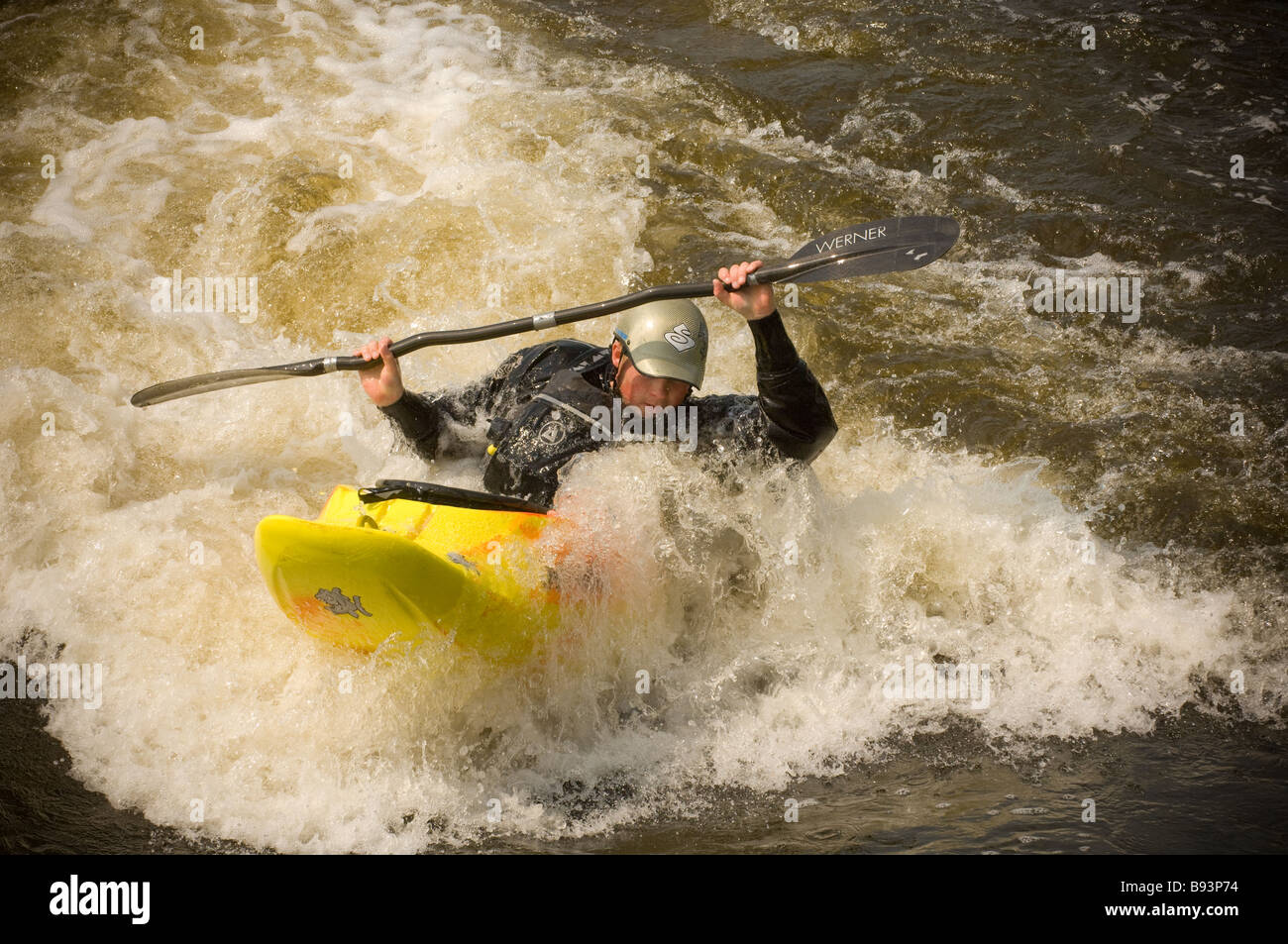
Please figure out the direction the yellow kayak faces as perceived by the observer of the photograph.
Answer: facing the viewer and to the left of the viewer
